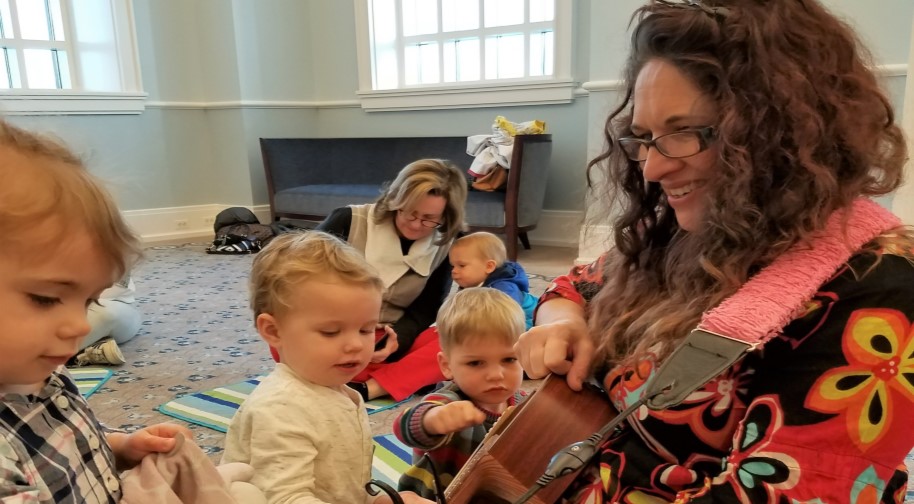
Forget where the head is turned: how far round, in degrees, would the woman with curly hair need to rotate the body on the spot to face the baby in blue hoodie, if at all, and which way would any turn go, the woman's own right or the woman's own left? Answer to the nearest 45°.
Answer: approximately 90° to the woman's own right

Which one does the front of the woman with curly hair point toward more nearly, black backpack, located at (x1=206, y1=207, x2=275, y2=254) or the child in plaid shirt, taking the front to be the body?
the child in plaid shirt

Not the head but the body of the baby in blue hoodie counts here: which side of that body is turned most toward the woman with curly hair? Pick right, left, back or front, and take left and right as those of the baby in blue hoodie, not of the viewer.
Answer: left

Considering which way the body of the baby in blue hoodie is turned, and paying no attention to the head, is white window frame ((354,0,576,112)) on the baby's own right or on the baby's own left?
on the baby's own right

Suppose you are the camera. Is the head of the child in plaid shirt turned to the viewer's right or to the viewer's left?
to the viewer's right
